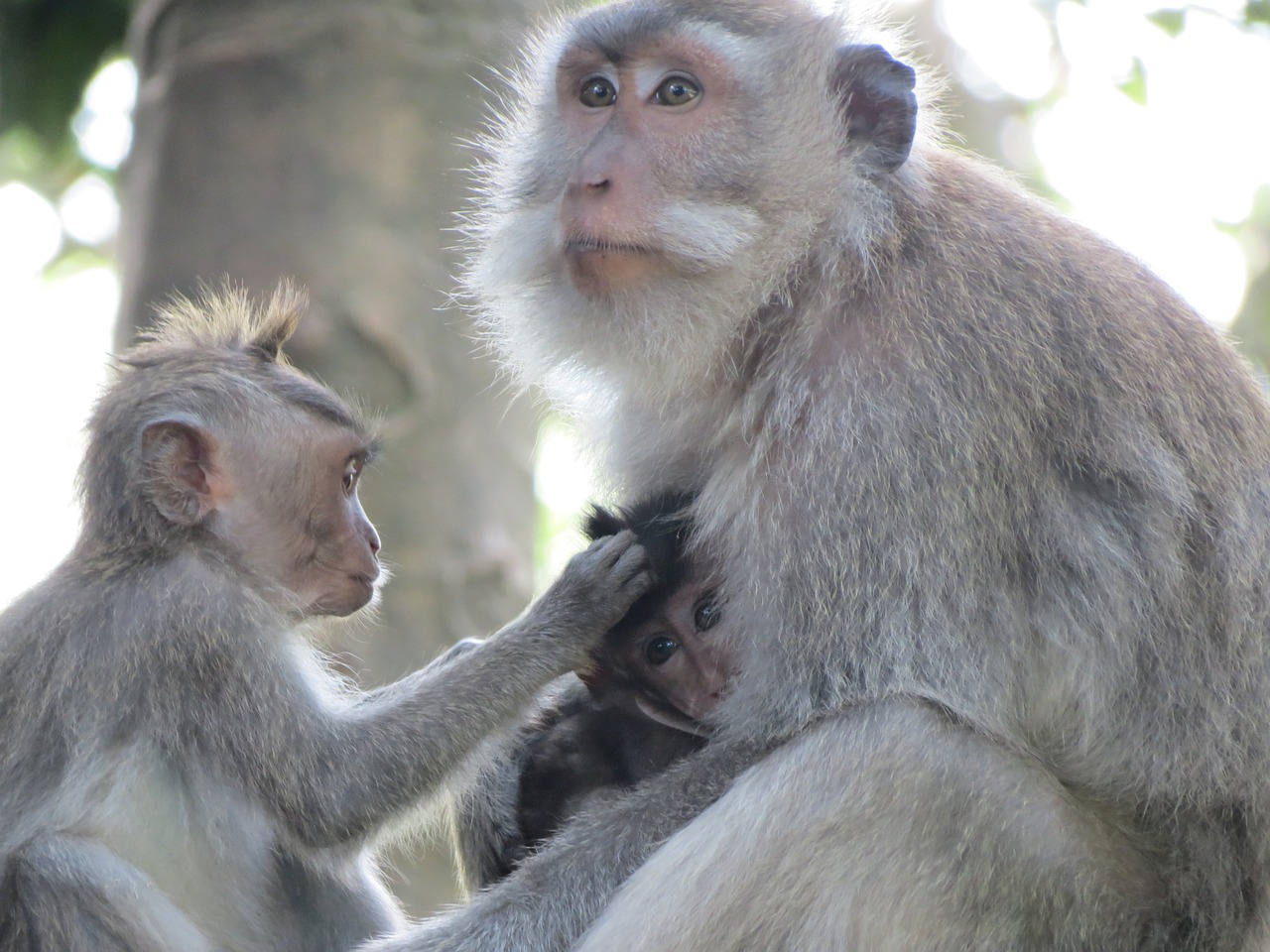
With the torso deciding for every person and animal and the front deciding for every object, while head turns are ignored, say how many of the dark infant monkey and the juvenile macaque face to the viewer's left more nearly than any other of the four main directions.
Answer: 0

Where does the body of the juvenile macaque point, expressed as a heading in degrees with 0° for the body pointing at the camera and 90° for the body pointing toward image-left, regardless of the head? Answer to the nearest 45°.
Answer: approximately 270°

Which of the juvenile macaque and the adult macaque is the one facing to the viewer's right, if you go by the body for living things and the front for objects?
the juvenile macaque

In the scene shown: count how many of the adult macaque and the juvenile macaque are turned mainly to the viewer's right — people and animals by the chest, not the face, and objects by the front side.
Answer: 1

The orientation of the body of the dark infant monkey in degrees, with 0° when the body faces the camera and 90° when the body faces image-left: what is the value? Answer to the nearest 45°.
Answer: approximately 315°

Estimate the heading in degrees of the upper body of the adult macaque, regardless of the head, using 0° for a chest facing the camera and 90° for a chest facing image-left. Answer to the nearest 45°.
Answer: approximately 90°

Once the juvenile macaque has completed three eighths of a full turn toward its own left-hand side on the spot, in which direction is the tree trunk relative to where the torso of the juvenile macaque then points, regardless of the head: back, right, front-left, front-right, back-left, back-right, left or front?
front-right
